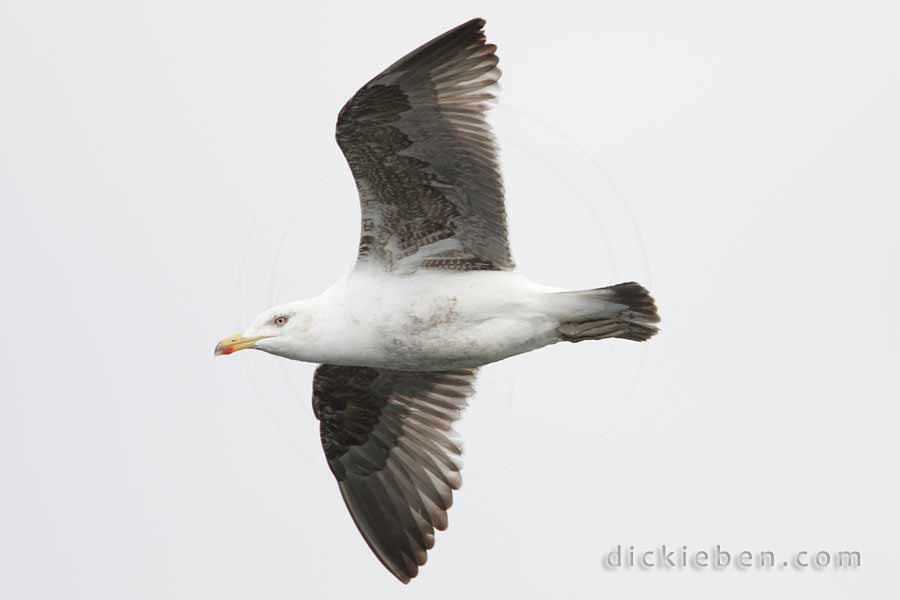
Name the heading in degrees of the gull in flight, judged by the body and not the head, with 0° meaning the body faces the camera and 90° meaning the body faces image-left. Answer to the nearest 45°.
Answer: approximately 90°
